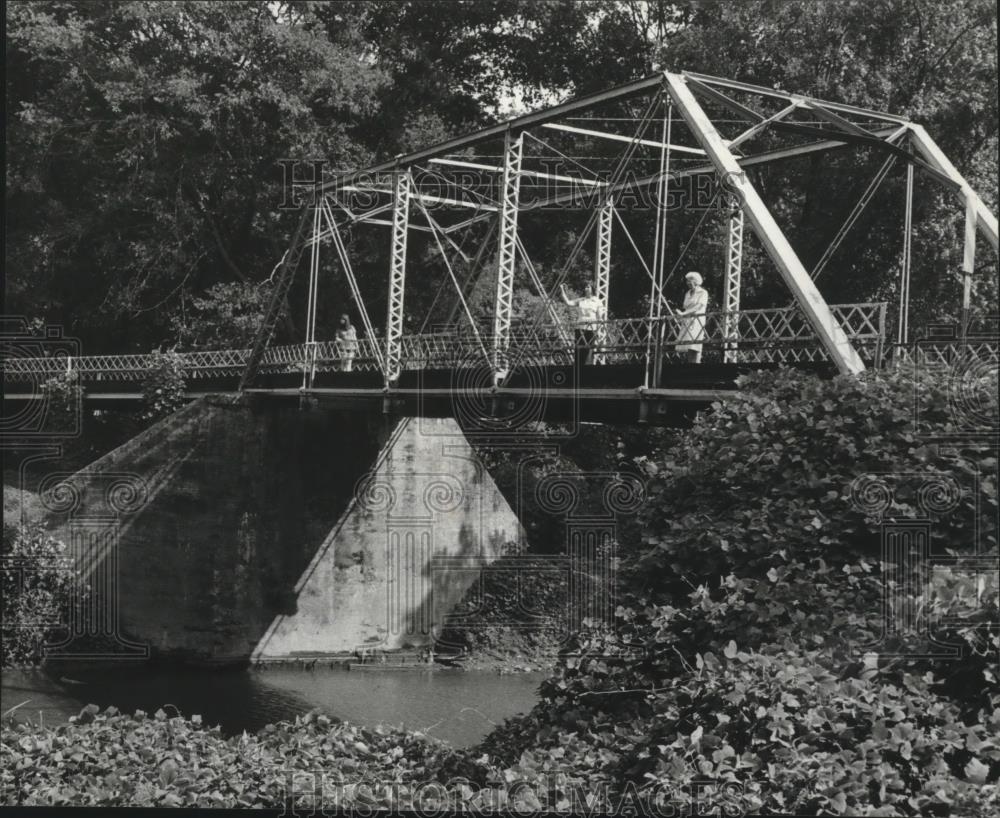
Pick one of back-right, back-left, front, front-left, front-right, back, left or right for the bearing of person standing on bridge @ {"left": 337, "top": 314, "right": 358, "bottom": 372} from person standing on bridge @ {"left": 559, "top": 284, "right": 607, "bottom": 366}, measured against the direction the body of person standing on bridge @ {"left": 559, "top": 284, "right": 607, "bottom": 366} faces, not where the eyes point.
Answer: back-right

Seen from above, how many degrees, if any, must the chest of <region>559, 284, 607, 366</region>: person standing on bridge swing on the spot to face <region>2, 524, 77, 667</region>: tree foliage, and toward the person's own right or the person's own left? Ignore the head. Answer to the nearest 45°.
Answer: approximately 90° to the person's own right

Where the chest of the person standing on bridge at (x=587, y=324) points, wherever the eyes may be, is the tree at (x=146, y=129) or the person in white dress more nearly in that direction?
the person in white dress

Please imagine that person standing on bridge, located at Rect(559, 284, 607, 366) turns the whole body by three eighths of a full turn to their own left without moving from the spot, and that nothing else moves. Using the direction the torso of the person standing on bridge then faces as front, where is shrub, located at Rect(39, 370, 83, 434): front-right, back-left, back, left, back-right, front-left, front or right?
back-left

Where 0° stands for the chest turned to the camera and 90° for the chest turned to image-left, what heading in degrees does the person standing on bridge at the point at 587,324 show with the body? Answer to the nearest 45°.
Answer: approximately 0°
